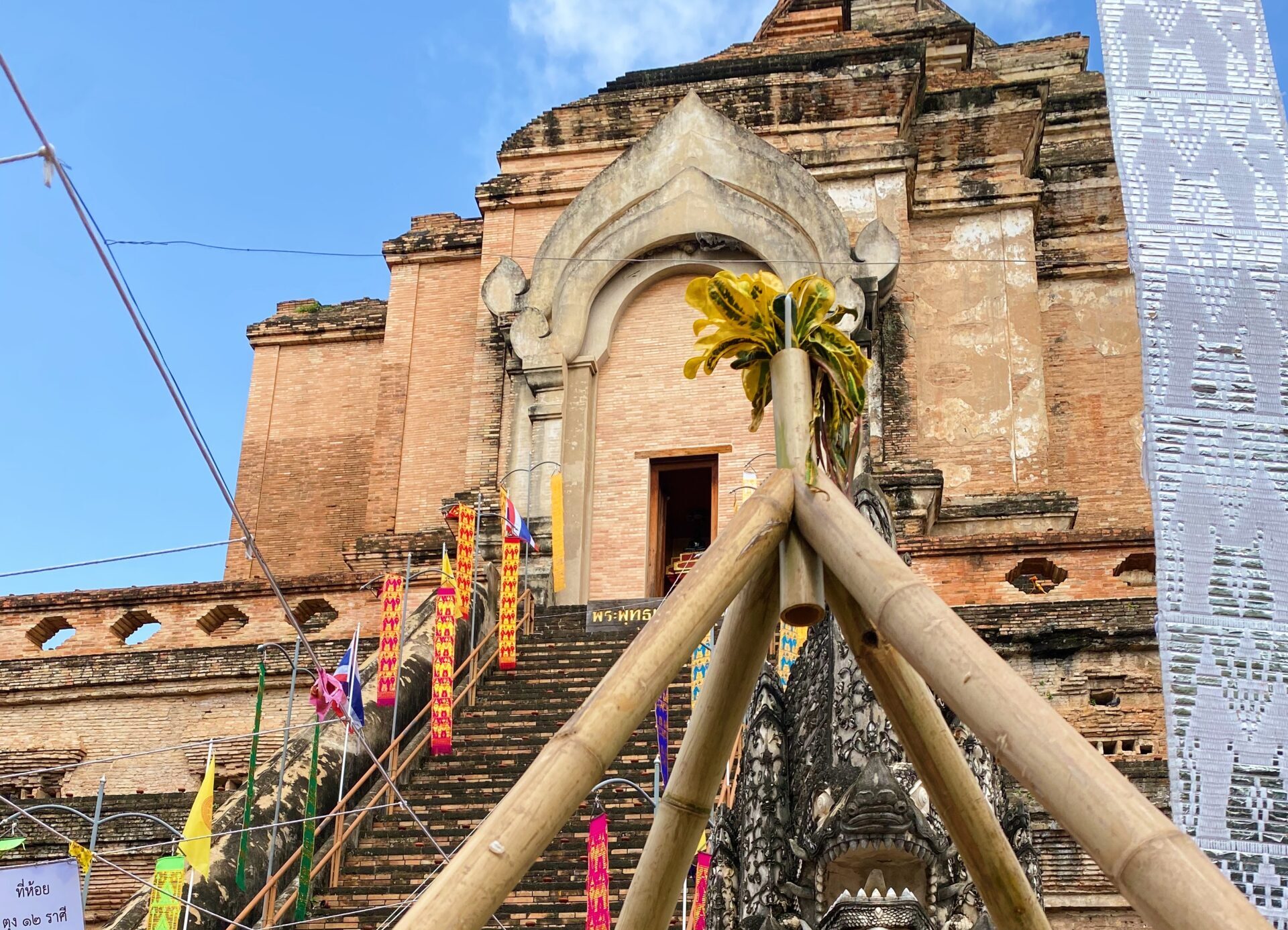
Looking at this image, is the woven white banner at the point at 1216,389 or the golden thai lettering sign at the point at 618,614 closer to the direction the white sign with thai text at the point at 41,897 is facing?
the woven white banner

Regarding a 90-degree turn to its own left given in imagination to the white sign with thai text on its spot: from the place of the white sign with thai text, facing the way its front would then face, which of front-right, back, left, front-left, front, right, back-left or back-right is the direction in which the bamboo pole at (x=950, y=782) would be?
front-right

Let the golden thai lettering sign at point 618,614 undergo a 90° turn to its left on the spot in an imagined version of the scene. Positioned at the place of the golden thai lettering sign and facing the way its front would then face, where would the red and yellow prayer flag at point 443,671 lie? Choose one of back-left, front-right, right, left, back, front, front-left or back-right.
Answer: back-right

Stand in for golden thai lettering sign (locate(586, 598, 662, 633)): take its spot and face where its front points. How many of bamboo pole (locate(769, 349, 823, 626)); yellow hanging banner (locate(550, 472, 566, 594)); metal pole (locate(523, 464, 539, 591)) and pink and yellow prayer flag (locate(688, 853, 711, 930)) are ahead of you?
2

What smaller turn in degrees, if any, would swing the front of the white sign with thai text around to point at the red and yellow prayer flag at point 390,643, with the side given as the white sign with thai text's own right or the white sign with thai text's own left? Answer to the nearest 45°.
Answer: approximately 135° to the white sign with thai text's own left

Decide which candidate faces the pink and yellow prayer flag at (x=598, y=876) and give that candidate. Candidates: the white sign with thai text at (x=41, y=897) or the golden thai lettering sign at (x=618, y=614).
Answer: the golden thai lettering sign

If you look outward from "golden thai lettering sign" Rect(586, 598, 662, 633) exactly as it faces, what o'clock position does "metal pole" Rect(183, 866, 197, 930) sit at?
The metal pole is roughly at 1 o'clock from the golden thai lettering sign.

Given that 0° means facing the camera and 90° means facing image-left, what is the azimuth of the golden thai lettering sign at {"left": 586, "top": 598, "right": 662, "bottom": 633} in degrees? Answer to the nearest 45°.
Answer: approximately 0°

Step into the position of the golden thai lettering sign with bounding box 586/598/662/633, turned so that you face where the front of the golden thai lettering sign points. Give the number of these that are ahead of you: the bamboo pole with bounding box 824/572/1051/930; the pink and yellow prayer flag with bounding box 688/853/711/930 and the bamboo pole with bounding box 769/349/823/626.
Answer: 3

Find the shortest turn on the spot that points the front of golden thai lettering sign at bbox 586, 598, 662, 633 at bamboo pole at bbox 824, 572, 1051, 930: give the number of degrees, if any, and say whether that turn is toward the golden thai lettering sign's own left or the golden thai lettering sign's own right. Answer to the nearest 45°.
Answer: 0° — it already faces it

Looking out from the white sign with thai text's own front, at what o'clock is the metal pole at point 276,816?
The metal pole is roughly at 7 o'clock from the white sign with thai text.

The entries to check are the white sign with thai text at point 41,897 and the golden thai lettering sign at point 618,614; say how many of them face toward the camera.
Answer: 2

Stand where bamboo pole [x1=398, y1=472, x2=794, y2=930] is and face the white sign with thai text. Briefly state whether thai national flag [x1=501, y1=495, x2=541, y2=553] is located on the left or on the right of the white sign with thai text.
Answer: right

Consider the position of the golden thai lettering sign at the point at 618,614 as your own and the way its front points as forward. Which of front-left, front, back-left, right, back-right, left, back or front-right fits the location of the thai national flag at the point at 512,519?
right

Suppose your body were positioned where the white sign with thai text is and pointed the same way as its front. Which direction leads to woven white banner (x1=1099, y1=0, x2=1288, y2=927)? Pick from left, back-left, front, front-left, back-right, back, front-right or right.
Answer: front-left

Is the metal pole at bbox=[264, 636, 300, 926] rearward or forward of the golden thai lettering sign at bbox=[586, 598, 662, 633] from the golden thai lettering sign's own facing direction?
forward
